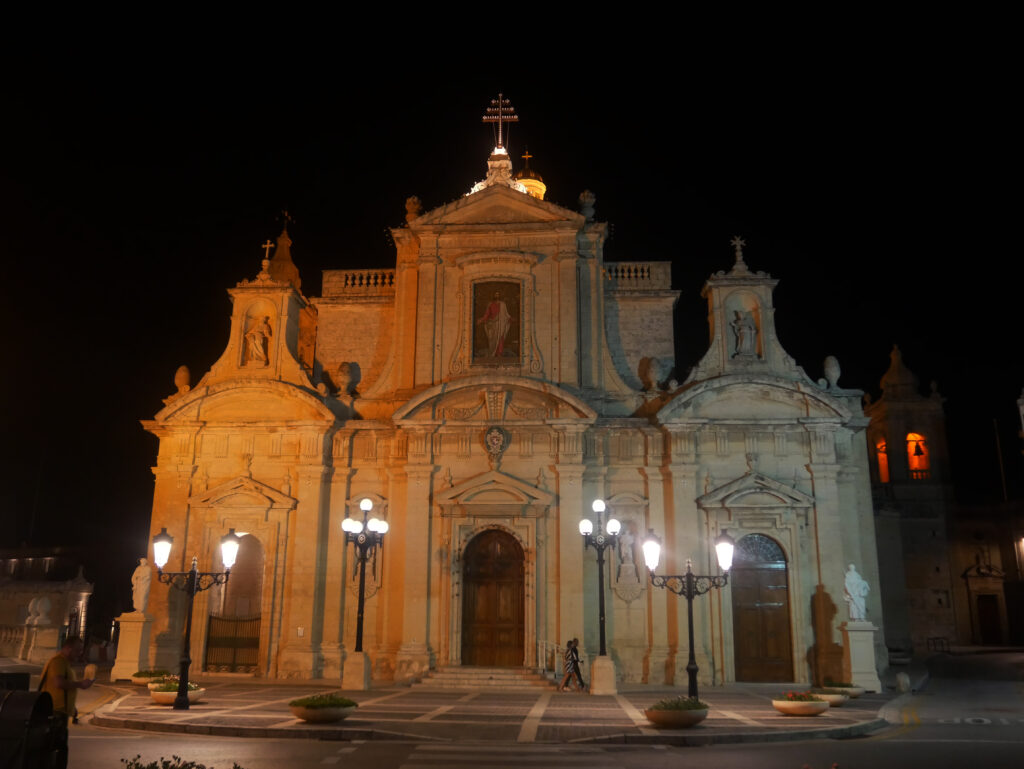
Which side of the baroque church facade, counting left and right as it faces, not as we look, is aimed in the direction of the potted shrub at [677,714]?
front

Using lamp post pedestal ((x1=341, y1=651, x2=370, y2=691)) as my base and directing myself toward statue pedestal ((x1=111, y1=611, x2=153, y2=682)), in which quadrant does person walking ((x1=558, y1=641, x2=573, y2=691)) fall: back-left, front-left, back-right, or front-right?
back-right

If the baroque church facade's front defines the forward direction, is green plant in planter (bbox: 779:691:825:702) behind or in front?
in front

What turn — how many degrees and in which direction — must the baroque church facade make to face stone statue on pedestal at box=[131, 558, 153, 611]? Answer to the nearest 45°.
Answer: approximately 90° to its right

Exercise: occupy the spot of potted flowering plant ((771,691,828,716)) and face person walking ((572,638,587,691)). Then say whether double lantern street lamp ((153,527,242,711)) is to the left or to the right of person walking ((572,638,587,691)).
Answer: left

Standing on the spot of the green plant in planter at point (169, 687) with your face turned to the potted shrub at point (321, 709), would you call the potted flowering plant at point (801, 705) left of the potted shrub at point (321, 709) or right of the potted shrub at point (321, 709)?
left

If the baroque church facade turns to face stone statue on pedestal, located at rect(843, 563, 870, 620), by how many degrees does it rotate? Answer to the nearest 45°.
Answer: approximately 90° to its left

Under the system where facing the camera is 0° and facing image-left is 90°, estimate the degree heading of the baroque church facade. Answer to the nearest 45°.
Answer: approximately 0°

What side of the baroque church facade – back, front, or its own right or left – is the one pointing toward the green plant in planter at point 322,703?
front

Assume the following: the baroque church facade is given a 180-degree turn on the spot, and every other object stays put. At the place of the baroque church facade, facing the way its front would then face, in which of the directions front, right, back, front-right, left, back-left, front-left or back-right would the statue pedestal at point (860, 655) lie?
right

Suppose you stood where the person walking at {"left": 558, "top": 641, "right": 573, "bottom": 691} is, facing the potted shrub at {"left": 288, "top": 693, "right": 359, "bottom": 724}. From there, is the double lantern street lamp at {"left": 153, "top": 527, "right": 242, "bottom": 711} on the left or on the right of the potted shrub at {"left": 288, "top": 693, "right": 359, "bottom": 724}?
right

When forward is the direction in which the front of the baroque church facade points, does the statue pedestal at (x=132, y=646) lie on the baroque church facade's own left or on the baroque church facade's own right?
on the baroque church facade's own right

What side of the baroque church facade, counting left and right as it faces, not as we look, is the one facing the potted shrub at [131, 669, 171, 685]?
right
